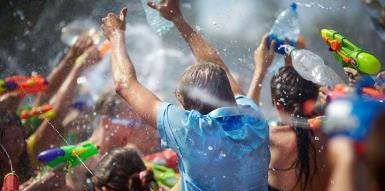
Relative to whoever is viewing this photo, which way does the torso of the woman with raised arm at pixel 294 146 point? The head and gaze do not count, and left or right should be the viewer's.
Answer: facing away from the viewer

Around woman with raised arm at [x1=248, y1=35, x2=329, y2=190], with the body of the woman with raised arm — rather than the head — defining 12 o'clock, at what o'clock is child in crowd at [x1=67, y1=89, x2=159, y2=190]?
The child in crowd is roughly at 10 o'clock from the woman with raised arm.

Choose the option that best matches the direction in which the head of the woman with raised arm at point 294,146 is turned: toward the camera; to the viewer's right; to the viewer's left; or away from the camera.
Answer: away from the camera
